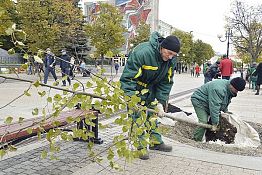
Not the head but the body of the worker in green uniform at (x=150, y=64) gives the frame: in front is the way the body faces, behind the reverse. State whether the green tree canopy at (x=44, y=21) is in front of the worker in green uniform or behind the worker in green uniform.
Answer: behind

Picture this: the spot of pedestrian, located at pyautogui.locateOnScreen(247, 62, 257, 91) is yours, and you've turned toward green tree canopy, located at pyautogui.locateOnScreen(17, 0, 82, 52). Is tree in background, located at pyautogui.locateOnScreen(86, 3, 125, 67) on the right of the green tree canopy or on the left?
right

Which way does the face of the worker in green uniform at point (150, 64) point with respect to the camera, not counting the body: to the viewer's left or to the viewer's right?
to the viewer's right

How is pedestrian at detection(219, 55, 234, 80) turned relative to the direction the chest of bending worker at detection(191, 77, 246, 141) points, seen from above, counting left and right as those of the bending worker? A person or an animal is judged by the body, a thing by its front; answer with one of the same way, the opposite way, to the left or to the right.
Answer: to the left

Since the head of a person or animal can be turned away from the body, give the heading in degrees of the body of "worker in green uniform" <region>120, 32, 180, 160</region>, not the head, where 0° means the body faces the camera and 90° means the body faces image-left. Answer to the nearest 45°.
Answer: approximately 315°
